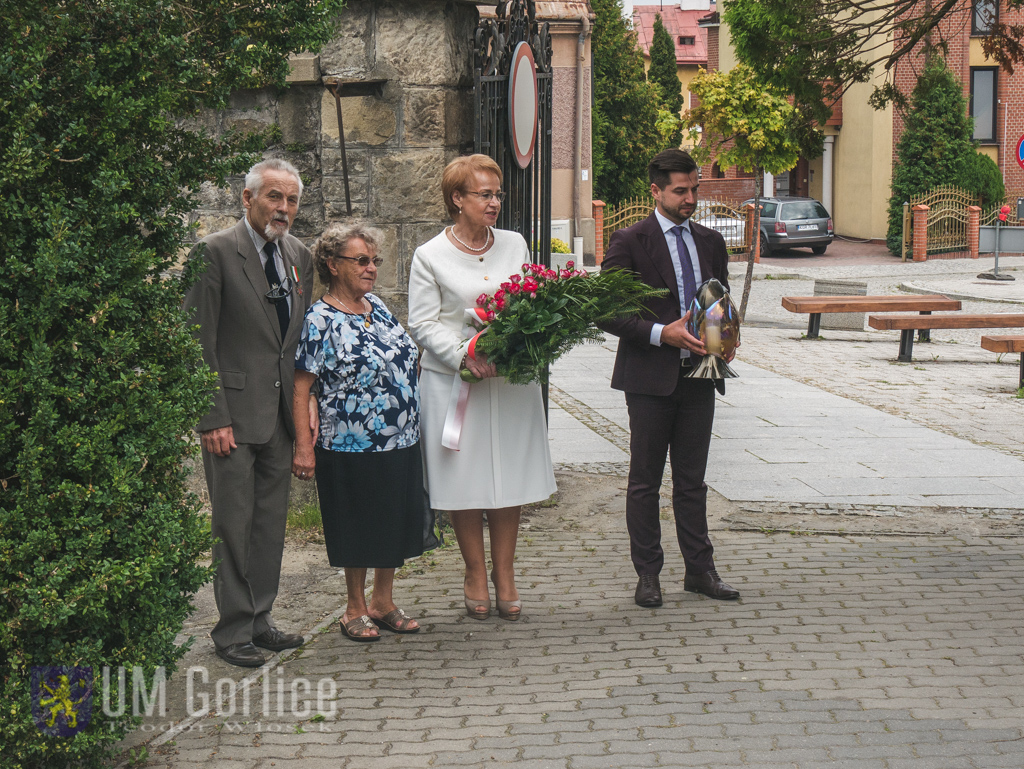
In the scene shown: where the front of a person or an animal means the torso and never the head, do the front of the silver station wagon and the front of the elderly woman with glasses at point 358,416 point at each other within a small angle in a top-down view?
no

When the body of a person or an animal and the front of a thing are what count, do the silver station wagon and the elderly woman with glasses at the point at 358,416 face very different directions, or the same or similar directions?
very different directions

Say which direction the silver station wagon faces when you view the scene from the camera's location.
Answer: facing away from the viewer and to the left of the viewer

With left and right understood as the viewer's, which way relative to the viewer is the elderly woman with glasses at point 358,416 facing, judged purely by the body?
facing the viewer and to the right of the viewer

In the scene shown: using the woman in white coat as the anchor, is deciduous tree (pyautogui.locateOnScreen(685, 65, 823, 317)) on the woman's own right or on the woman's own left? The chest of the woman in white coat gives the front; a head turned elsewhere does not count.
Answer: on the woman's own left

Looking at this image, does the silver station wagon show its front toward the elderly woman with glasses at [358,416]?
no

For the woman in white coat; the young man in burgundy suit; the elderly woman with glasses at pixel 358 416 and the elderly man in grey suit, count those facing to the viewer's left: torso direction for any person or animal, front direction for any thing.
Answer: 0

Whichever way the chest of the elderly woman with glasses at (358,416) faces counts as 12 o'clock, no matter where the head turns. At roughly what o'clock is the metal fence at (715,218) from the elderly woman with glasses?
The metal fence is roughly at 8 o'clock from the elderly woman with glasses.

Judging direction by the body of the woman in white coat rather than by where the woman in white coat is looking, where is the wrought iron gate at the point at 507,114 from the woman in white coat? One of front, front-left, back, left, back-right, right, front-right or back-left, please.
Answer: back-left

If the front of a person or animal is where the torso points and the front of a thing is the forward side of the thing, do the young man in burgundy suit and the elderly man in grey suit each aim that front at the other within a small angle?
no

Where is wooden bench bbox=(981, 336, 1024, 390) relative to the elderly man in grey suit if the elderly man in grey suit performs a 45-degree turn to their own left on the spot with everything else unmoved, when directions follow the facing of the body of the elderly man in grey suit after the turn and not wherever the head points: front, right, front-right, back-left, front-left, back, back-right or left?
front-left

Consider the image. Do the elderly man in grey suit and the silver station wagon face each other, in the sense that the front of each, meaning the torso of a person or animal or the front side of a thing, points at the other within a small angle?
no

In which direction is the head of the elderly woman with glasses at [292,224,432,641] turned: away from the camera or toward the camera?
toward the camera

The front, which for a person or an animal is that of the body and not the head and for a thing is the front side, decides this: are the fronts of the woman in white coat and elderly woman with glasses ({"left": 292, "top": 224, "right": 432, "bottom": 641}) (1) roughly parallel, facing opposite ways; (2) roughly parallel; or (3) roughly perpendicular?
roughly parallel

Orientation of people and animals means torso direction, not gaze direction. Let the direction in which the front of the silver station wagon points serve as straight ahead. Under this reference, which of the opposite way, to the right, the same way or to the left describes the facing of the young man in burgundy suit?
the opposite way

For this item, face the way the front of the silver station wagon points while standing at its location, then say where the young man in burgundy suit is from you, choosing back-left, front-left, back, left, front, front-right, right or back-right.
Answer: back-left

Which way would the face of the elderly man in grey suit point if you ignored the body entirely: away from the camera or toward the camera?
toward the camera

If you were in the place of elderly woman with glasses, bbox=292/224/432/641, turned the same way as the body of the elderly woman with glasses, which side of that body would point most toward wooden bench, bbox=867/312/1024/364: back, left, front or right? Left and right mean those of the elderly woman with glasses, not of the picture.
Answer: left

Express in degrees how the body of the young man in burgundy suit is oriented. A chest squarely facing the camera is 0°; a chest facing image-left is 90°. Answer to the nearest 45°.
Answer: approximately 315°

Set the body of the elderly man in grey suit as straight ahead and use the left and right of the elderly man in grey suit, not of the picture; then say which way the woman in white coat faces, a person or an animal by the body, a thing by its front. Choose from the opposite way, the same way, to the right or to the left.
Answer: the same way

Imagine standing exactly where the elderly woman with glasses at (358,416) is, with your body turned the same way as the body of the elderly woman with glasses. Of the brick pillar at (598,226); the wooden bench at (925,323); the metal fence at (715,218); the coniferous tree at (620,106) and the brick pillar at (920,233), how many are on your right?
0

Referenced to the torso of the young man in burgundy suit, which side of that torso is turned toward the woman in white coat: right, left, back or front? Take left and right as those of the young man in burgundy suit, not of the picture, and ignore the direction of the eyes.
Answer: right
